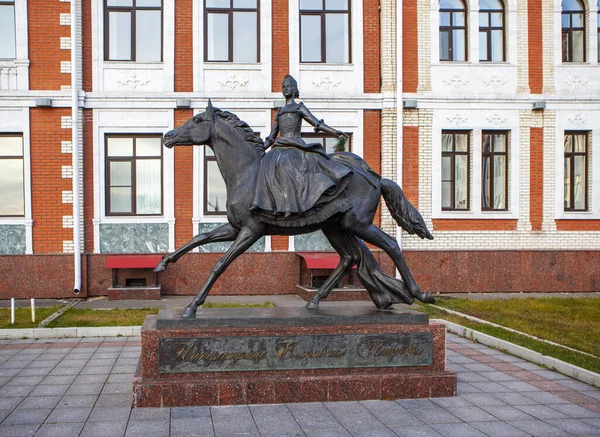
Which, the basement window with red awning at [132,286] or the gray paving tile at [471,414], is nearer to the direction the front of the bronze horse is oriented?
the basement window with red awning

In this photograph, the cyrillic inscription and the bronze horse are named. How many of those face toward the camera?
1

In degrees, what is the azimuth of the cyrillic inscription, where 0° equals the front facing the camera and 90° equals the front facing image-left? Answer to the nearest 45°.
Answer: approximately 0°

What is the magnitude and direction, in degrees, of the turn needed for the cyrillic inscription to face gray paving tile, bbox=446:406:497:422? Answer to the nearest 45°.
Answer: approximately 90° to its left

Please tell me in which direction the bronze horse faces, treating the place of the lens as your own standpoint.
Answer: facing to the left of the viewer

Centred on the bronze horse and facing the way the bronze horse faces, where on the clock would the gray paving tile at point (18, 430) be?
The gray paving tile is roughly at 11 o'clock from the bronze horse.

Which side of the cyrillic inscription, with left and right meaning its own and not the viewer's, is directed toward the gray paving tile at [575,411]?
left

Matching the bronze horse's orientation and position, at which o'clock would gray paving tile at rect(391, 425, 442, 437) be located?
The gray paving tile is roughly at 8 o'clock from the bronze horse.

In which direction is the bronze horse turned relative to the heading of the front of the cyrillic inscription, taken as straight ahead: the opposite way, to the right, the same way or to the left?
to the right
